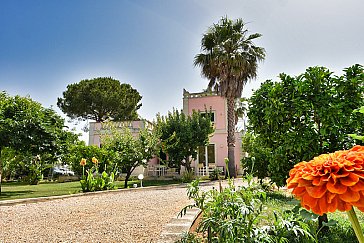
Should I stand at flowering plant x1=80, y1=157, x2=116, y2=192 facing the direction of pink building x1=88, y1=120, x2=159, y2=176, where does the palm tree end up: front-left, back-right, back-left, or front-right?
front-right

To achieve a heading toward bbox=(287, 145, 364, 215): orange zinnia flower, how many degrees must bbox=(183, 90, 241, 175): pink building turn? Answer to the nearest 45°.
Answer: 0° — it already faces it

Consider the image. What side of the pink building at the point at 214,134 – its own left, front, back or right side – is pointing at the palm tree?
front

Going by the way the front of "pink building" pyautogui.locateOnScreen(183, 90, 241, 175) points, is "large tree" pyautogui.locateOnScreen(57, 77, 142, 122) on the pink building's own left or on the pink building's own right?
on the pink building's own right

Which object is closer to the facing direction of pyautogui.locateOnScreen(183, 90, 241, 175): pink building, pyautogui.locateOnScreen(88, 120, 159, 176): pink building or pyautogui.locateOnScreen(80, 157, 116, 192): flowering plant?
the flowering plant

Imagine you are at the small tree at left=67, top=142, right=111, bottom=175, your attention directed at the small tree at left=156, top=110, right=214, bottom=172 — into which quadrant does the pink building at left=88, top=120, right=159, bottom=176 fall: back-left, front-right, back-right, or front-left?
front-left

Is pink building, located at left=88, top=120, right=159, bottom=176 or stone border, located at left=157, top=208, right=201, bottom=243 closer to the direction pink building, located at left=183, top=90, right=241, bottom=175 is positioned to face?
the stone border

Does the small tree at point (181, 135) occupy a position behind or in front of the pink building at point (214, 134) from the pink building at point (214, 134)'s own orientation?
in front

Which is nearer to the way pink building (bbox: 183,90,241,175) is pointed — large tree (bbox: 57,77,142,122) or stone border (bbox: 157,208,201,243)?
the stone border

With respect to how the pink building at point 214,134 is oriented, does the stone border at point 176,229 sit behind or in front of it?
in front

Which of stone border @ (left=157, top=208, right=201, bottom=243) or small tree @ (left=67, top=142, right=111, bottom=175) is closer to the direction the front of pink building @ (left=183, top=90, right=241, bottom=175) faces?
the stone border

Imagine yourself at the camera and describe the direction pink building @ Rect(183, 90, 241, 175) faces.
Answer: facing the viewer

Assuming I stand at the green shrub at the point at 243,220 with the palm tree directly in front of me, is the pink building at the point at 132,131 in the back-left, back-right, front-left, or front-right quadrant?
front-left
